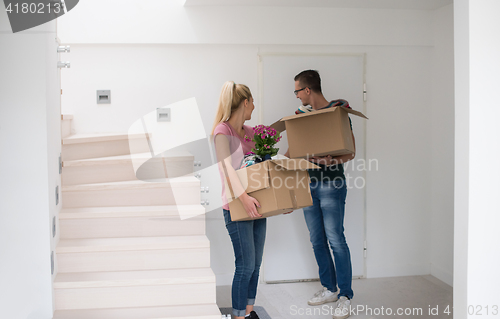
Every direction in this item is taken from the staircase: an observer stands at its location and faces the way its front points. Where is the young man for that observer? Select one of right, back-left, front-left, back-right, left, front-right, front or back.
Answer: left

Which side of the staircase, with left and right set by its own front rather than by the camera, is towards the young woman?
left

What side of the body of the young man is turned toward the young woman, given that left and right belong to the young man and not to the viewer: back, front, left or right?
front

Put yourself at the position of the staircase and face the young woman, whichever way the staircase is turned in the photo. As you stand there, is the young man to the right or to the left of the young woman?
left

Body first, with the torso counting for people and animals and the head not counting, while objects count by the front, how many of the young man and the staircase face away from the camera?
0

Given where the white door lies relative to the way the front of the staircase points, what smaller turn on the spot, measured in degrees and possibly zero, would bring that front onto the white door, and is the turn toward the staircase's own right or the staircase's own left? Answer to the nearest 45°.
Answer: approximately 135° to the staircase's own left

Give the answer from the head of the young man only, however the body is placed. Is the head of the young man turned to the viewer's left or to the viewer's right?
to the viewer's left

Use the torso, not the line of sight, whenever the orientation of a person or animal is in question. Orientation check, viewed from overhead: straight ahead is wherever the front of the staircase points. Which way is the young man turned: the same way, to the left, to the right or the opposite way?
to the right

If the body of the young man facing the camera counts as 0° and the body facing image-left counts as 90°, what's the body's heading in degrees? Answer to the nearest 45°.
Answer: approximately 45°

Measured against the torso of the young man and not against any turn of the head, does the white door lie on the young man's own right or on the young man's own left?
on the young man's own right

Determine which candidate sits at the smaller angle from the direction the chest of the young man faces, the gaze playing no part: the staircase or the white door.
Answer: the staircase
